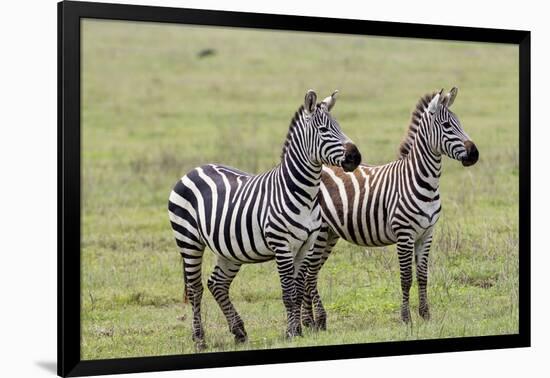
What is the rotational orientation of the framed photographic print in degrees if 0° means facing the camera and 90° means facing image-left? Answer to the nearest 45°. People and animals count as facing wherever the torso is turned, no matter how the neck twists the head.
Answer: approximately 315°
